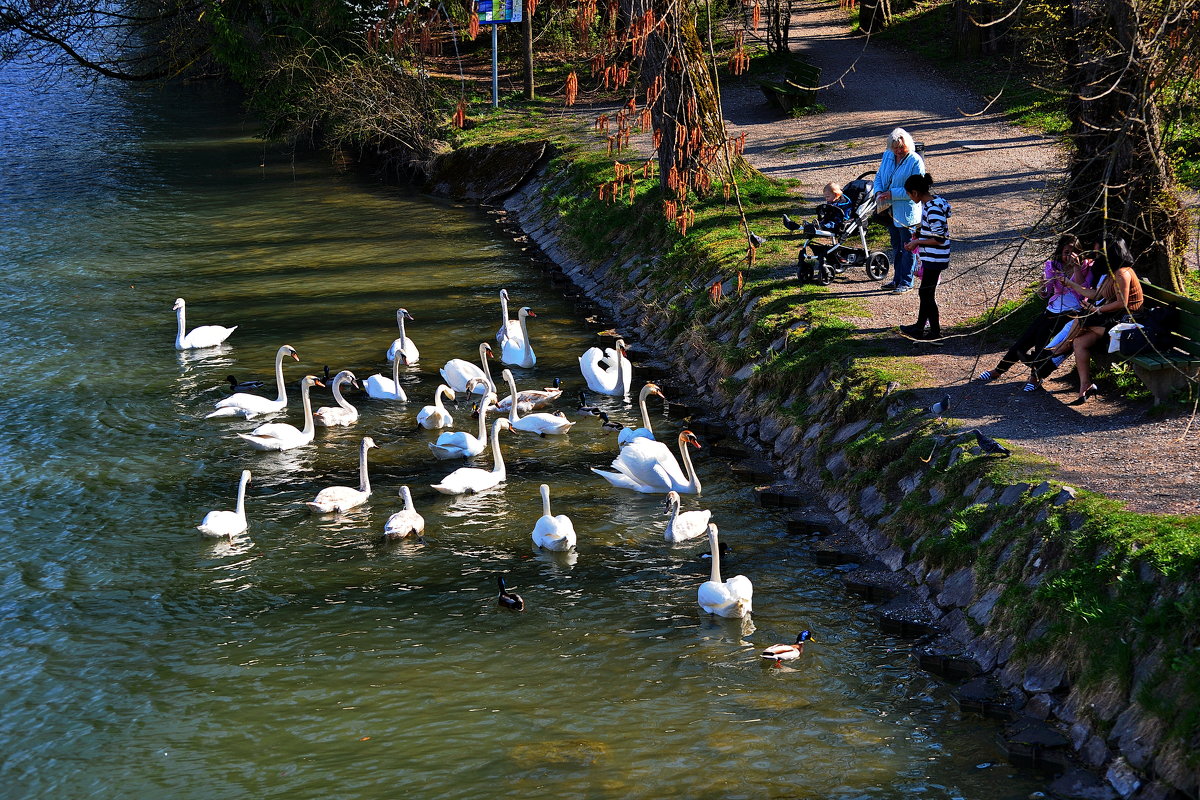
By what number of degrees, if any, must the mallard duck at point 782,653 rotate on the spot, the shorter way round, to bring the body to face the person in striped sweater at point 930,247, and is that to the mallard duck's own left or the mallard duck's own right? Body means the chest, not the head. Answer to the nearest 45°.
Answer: approximately 90° to the mallard duck's own left

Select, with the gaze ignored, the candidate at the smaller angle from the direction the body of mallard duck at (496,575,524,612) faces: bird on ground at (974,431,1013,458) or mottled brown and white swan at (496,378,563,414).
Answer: the mottled brown and white swan

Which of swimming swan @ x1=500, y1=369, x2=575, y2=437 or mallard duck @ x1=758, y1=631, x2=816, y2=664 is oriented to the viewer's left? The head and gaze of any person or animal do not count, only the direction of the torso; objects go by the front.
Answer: the swimming swan

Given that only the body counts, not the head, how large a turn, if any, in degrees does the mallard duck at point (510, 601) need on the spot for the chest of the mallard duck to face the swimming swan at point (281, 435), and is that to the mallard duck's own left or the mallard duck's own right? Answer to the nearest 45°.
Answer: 0° — it already faces it

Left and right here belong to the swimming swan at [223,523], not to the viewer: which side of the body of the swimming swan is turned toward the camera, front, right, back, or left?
right

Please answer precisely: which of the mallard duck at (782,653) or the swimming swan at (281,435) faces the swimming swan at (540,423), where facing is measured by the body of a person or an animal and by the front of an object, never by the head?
the swimming swan at (281,435)

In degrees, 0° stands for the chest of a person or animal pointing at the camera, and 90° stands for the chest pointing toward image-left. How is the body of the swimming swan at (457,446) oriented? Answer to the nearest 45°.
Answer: approximately 270°

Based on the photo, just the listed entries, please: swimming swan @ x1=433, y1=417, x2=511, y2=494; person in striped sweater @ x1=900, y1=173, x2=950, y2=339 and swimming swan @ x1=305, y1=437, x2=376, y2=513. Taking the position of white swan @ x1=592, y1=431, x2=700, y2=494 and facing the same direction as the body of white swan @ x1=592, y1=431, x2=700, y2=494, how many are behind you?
2

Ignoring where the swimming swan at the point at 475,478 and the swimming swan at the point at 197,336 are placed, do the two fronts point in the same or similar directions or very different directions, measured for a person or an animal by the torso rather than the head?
very different directions

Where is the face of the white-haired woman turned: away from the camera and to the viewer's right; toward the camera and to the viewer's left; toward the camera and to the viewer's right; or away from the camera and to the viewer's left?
toward the camera and to the viewer's left

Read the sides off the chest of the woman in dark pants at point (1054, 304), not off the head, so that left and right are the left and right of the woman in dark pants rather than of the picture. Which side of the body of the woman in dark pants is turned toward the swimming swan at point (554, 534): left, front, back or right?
front

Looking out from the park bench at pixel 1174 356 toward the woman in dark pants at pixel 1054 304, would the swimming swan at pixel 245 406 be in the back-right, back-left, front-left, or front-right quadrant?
front-left

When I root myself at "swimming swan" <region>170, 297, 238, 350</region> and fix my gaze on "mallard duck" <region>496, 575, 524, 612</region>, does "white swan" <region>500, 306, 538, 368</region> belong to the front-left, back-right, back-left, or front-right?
front-left

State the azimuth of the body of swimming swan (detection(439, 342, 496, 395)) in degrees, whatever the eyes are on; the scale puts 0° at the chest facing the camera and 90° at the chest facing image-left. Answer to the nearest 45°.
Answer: approximately 270°

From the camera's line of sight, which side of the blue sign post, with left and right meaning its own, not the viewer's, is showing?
front

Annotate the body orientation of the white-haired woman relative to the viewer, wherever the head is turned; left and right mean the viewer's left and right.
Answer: facing the viewer and to the left of the viewer

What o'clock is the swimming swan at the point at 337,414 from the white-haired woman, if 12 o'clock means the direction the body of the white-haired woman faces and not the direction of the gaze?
The swimming swan is roughly at 1 o'clock from the white-haired woman.

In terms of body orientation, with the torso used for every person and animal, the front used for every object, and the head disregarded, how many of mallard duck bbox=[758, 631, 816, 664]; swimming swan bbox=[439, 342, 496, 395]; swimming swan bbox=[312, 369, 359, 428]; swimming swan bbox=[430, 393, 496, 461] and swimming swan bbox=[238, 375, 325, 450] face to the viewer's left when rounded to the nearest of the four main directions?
0
